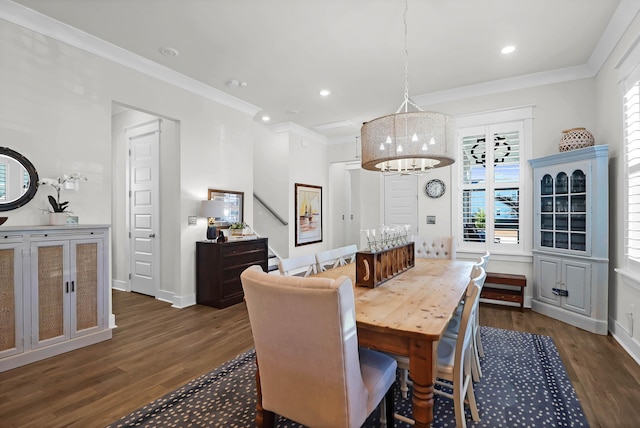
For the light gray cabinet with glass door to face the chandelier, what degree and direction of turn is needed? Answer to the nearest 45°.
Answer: approximately 45° to its left

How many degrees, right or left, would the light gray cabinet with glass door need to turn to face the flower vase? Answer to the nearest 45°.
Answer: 0° — it already faces it

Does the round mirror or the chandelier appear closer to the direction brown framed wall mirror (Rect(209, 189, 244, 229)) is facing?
the chandelier

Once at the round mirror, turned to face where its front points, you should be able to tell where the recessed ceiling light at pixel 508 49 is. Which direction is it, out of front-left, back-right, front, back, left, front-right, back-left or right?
front-left

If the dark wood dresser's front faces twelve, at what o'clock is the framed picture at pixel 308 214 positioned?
The framed picture is roughly at 9 o'clock from the dark wood dresser.

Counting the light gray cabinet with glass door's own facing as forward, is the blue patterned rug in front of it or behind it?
in front

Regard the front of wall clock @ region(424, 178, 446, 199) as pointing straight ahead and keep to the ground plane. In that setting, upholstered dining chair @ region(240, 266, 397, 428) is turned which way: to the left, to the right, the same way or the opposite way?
the opposite way

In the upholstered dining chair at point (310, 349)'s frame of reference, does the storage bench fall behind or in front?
in front
